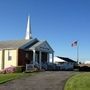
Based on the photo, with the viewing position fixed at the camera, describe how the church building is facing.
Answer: facing the viewer and to the right of the viewer
